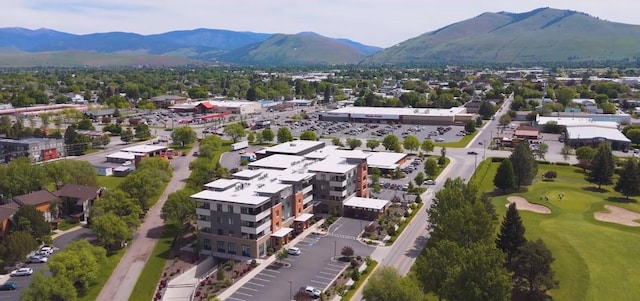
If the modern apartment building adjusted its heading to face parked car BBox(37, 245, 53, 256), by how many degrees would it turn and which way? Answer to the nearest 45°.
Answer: approximately 135° to its right

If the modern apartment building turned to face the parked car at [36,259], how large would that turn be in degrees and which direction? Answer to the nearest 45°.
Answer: approximately 135° to its right

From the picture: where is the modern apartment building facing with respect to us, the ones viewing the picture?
facing the viewer and to the right of the viewer

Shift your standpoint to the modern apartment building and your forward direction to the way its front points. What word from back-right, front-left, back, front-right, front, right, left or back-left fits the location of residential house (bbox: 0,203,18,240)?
back-right

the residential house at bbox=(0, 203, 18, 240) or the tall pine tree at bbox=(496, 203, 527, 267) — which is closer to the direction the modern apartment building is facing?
the tall pine tree

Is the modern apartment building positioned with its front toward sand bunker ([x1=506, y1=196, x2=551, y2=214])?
no

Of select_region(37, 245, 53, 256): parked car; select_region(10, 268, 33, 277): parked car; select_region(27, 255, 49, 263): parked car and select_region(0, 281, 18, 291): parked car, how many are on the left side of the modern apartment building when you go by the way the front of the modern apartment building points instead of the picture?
0

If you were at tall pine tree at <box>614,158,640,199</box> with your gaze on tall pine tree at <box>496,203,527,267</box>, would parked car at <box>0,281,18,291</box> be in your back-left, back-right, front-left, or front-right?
front-right

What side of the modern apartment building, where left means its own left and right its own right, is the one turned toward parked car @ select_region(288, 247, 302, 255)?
front
